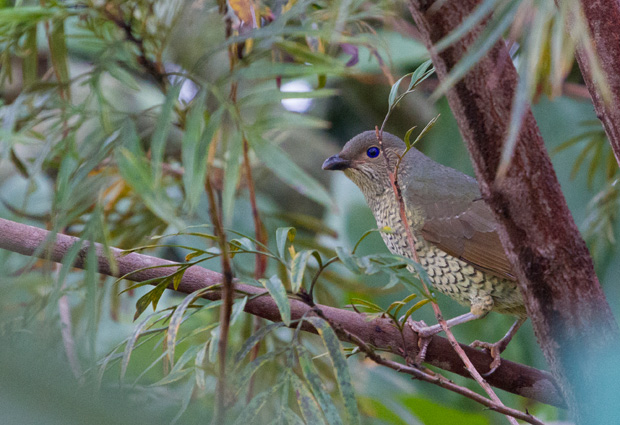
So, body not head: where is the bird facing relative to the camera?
to the viewer's left

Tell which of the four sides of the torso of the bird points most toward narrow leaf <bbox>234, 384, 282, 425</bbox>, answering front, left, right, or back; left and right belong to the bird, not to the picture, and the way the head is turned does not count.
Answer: front

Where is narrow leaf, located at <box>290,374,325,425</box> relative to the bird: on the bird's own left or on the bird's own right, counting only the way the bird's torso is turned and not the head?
on the bird's own left

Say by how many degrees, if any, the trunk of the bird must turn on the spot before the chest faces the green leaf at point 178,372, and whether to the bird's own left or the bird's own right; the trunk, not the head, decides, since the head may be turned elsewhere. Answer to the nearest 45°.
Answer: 0° — it already faces it
